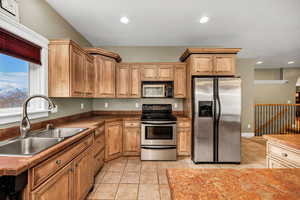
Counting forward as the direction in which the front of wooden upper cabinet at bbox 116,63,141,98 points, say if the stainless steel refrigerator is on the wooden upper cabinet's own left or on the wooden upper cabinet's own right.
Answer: on the wooden upper cabinet's own left

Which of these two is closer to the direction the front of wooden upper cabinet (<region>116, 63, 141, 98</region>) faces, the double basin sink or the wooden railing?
the double basin sink

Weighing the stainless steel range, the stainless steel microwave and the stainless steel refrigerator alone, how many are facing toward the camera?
3

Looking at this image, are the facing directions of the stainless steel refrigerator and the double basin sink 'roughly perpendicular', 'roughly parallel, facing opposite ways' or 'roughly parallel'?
roughly perpendicular

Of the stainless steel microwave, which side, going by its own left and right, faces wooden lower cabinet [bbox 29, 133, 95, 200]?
front

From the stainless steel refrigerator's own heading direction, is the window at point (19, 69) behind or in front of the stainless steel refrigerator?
in front

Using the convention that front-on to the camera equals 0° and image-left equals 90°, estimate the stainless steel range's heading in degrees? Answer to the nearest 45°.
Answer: approximately 0°

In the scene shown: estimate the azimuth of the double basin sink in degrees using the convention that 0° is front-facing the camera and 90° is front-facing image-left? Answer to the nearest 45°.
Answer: approximately 315°
